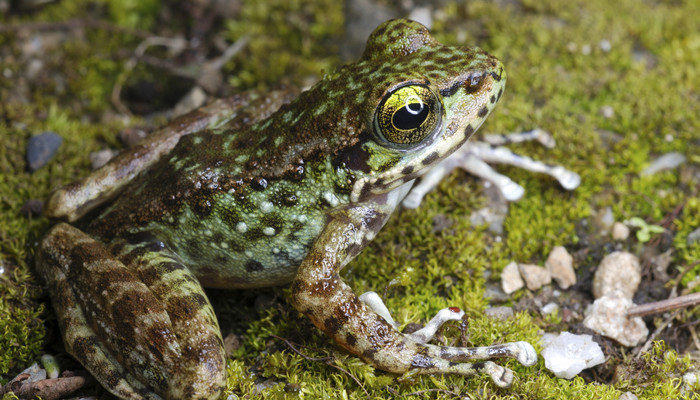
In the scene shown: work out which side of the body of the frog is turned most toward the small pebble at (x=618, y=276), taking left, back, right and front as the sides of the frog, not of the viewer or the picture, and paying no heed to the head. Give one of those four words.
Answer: front

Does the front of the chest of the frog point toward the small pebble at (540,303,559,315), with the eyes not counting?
yes

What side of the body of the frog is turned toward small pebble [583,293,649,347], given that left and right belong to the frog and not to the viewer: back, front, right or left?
front

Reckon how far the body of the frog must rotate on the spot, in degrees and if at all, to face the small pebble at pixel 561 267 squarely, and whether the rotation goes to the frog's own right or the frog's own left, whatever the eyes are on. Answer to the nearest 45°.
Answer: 0° — it already faces it

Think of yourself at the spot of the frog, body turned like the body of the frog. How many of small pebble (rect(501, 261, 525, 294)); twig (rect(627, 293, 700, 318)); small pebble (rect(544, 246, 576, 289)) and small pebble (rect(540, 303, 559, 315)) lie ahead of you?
4

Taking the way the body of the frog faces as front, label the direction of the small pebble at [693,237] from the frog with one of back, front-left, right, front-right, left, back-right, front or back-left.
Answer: front

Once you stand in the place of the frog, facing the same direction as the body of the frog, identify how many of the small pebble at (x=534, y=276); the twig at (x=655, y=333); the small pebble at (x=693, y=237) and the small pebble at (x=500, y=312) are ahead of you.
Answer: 4

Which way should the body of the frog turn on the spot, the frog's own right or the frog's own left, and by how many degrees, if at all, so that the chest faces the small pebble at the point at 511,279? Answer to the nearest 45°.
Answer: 0° — it already faces it

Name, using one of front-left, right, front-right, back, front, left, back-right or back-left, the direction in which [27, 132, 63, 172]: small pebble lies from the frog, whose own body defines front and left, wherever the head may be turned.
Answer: back-left

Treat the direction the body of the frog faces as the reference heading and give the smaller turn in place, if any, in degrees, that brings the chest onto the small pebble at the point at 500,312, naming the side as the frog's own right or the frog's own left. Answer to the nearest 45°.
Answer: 0° — it already faces it

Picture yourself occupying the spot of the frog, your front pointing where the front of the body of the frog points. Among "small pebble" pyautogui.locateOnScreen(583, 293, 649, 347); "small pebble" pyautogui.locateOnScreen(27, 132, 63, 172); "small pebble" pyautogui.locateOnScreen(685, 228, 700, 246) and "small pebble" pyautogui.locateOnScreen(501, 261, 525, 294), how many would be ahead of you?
3

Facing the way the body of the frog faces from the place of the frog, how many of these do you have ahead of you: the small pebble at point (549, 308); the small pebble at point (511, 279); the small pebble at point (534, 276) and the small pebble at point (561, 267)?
4

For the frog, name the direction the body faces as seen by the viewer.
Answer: to the viewer's right

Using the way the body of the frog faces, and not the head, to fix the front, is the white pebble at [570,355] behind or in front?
in front

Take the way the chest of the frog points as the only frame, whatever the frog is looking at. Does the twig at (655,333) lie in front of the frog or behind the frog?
in front
